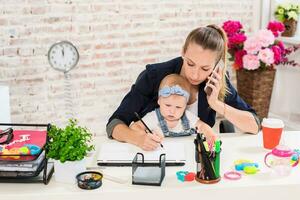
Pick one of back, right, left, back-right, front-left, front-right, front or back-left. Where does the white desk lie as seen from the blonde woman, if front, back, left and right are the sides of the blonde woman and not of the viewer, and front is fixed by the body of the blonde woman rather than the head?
front

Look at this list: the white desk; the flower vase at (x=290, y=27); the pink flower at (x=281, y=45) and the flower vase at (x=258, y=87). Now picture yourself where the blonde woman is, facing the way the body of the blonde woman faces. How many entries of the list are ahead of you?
1

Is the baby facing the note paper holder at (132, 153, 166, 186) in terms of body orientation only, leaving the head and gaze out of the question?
yes

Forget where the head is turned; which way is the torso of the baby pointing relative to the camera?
toward the camera

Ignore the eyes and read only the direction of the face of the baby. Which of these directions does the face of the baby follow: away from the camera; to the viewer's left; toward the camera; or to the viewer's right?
toward the camera

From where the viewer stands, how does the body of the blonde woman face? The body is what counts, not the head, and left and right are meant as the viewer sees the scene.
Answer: facing the viewer

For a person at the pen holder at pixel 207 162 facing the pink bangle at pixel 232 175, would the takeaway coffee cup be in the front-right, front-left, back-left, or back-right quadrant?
front-left
